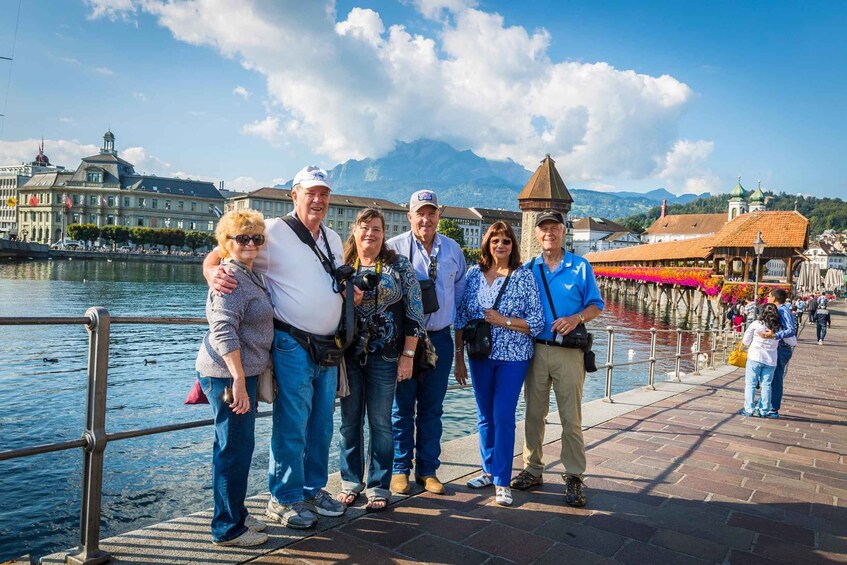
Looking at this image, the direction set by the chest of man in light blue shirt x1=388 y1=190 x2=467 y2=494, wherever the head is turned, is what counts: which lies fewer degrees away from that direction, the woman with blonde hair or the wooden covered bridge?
the woman with blonde hair

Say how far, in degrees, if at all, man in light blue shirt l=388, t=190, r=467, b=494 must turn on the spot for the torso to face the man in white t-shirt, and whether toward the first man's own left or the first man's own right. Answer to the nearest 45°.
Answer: approximately 45° to the first man's own right

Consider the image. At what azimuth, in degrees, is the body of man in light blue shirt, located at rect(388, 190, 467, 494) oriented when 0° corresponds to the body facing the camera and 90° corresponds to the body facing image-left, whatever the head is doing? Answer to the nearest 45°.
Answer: approximately 0°

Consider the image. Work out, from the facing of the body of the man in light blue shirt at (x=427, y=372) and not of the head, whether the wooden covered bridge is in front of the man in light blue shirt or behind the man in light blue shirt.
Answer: behind

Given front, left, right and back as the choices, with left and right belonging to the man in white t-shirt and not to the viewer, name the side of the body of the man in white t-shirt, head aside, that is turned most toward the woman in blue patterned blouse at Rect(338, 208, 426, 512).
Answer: left

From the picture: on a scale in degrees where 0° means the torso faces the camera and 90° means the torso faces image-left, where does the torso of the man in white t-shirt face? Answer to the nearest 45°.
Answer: approximately 315°

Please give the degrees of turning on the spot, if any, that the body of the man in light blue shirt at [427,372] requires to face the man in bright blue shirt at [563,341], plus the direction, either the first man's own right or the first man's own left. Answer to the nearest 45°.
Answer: approximately 90° to the first man's own left

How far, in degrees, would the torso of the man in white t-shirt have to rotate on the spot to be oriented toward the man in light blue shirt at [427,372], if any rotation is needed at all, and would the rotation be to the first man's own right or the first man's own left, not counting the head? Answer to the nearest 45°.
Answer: approximately 90° to the first man's own left
